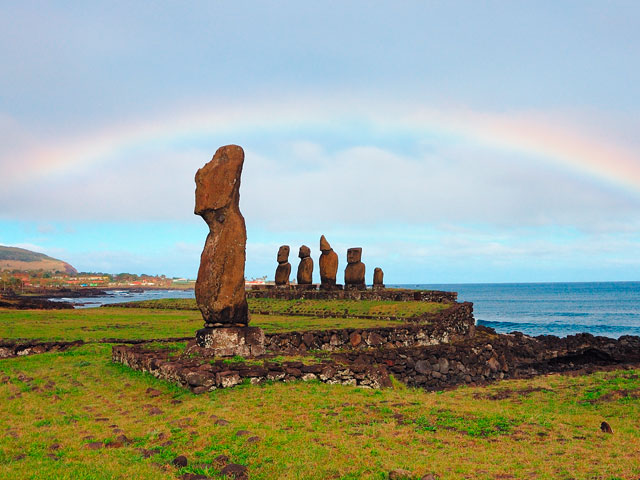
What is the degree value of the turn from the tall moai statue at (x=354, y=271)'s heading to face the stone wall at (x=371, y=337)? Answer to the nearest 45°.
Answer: approximately 45° to its left

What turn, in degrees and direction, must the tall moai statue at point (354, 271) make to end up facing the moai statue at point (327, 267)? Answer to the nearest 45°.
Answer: approximately 45° to its right

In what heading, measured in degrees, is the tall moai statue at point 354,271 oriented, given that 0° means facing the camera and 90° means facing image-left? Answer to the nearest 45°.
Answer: approximately 45°

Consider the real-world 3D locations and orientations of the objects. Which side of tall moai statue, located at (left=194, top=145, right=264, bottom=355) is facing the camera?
left

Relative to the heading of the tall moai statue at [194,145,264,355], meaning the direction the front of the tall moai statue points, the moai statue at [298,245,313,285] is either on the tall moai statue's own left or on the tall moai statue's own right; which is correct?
on the tall moai statue's own right

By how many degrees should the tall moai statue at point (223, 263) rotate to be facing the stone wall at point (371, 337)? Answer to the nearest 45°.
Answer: approximately 135° to its right

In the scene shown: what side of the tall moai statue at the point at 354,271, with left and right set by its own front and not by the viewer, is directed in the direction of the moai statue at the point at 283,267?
right

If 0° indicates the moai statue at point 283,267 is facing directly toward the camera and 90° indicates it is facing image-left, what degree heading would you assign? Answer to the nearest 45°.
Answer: approximately 45°

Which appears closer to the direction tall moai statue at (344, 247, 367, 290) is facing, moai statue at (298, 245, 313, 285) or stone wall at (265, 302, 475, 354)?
the stone wall
